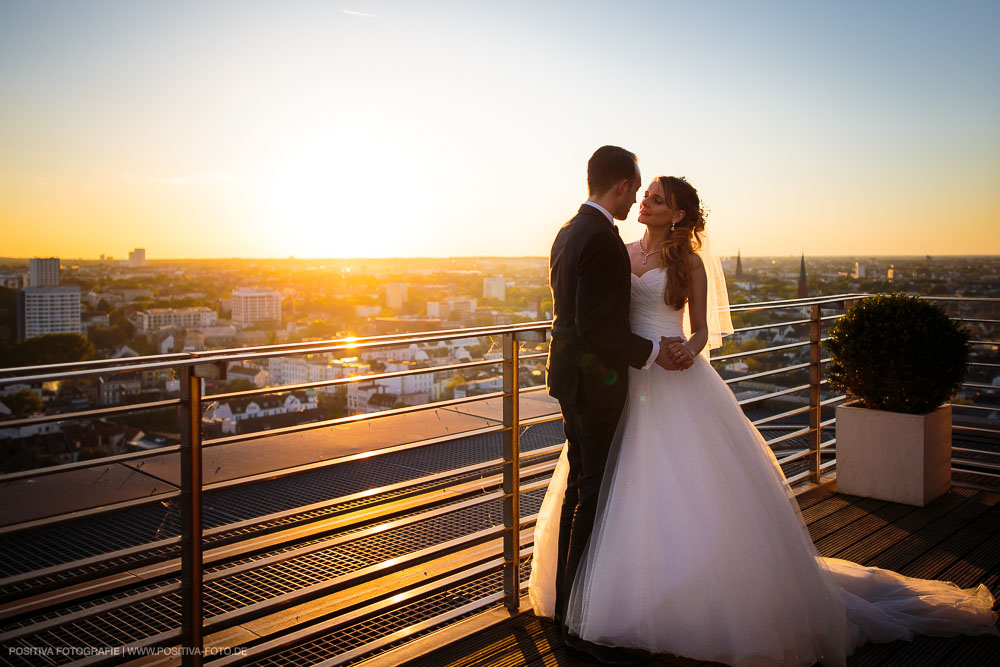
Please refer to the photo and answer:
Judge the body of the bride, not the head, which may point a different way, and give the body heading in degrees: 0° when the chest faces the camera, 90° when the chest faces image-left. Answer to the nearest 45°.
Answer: approximately 45°

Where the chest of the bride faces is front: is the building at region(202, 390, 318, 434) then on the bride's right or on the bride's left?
on the bride's right

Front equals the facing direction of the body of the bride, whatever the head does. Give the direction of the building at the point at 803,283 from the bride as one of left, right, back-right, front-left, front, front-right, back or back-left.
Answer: back-right

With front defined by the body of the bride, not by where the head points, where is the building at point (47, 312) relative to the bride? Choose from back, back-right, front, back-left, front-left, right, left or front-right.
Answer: right

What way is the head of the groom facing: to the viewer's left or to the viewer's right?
to the viewer's right

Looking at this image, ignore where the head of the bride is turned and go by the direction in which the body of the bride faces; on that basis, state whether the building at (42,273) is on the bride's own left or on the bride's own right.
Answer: on the bride's own right

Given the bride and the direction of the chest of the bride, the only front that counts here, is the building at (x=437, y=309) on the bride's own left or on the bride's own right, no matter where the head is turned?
on the bride's own right

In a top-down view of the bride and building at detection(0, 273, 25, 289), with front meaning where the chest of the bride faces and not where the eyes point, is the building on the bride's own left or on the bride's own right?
on the bride's own right

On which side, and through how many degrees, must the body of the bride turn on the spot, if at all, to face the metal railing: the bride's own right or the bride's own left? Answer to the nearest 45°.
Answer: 0° — they already face it
